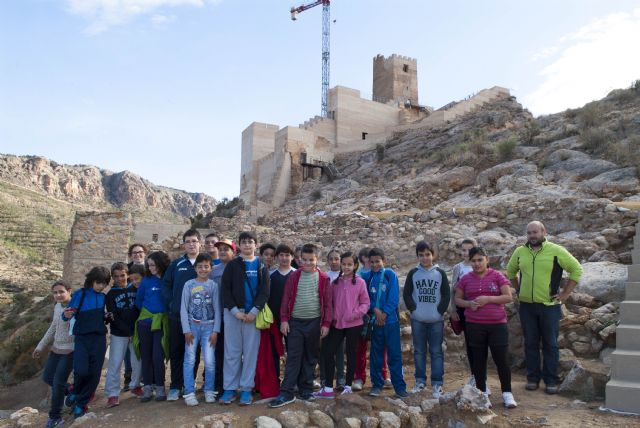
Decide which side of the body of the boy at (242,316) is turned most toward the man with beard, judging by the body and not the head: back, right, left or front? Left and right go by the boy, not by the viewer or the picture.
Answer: left

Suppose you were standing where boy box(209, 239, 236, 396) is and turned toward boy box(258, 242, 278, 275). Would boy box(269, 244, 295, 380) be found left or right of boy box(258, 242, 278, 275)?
right

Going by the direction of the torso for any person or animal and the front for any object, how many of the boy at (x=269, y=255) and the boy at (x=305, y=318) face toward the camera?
2

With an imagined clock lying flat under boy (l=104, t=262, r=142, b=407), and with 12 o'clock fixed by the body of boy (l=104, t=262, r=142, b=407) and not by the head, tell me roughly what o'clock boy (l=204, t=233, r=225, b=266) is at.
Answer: boy (l=204, t=233, r=225, b=266) is roughly at 9 o'clock from boy (l=104, t=262, r=142, b=407).

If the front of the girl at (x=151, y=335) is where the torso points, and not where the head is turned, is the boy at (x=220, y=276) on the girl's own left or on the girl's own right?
on the girl's own left

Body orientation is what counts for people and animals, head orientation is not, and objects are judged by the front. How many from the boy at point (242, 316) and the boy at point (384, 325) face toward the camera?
2

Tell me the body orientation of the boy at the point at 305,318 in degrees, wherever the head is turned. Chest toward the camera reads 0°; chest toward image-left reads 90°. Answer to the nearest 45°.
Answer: approximately 0°

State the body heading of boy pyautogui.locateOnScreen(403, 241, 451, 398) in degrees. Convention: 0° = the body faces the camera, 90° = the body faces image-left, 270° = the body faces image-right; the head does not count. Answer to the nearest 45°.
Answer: approximately 0°
